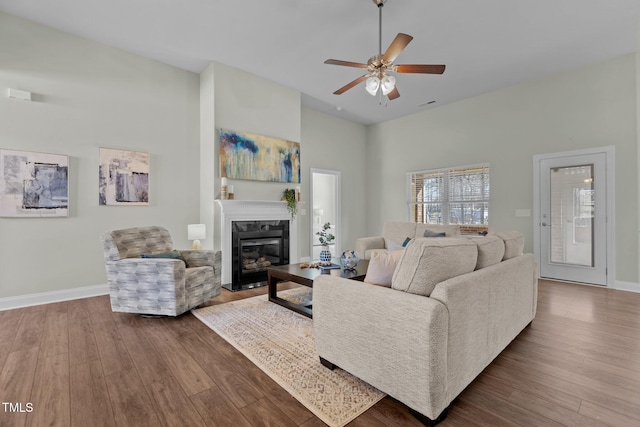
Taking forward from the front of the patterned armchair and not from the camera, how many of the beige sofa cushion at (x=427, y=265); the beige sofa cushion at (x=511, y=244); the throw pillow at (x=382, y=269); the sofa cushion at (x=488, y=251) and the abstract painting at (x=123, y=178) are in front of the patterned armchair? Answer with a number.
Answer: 4

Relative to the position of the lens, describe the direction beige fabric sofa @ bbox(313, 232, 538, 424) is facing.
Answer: facing away from the viewer and to the left of the viewer

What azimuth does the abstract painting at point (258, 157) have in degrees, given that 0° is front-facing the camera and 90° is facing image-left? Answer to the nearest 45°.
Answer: approximately 315°

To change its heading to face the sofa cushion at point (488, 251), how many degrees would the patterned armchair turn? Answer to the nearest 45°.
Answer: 0° — it already faces it

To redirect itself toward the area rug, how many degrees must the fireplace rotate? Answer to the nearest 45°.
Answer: approximately 45° to its right

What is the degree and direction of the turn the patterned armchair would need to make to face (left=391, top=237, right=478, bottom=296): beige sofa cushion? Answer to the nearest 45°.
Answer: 0° — it already faces it

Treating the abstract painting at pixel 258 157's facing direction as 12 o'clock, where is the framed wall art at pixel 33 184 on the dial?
The framed wall art is roughly at 4 o'clock from the abstract painting.
